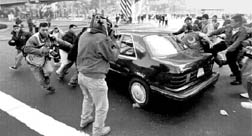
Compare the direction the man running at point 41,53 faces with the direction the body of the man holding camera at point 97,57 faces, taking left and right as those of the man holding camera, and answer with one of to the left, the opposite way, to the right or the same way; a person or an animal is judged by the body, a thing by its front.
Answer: to the right

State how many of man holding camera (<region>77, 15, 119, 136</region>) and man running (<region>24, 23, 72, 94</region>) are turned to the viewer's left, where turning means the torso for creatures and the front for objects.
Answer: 0

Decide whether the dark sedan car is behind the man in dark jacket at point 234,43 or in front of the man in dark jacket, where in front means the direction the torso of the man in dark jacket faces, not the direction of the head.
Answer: in front

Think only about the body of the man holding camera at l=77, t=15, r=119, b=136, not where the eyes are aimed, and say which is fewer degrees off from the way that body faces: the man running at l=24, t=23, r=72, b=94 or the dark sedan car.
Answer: the dark sedan car

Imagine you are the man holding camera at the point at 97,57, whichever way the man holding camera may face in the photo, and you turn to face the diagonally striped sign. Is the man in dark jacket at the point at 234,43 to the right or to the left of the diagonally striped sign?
right

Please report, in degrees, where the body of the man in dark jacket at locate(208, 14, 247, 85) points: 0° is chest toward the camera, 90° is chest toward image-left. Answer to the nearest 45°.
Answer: approximately 45°

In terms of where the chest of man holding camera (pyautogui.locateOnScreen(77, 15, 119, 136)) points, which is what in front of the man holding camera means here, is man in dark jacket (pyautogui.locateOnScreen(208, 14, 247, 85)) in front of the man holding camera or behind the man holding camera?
in front

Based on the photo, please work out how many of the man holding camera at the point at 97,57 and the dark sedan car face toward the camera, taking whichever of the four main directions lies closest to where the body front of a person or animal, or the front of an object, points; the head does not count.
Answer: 0

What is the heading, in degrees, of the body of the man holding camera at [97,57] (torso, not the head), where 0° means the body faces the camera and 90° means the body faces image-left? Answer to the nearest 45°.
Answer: approximately 225°
